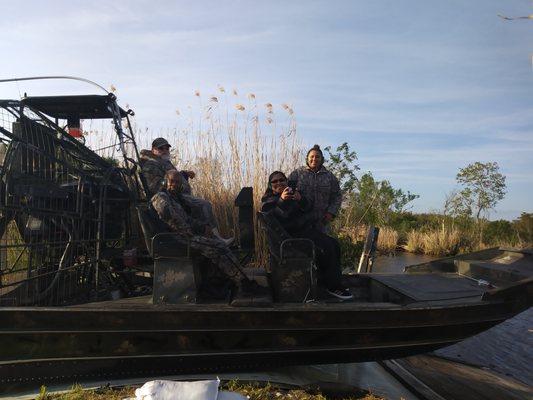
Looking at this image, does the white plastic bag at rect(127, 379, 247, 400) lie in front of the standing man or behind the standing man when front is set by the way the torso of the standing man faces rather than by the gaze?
in front

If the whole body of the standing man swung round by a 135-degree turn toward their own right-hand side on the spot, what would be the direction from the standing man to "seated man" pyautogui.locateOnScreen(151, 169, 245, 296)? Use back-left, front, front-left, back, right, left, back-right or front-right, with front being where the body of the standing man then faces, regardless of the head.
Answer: left

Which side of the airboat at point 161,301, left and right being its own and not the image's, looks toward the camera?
right

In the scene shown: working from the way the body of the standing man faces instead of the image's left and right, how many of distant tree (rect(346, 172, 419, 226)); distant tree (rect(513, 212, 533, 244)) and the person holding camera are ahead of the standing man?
1

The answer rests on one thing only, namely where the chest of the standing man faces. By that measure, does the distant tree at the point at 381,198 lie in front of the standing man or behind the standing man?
behind

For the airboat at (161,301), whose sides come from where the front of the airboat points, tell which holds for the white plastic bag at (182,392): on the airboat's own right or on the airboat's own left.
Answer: on the airboat's own right

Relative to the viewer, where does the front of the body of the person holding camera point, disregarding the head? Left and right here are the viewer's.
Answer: facing the viewer and to the right of the viewer

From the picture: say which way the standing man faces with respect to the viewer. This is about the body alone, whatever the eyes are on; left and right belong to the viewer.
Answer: facing the viewer

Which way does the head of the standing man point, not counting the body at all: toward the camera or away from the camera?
toward the camera
